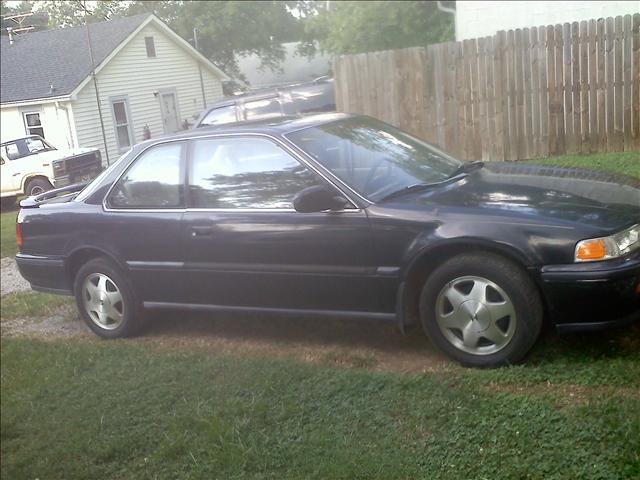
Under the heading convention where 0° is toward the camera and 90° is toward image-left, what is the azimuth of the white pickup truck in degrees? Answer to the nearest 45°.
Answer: approximately 315°

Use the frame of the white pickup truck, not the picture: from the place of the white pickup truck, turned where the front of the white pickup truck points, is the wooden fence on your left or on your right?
on your left
